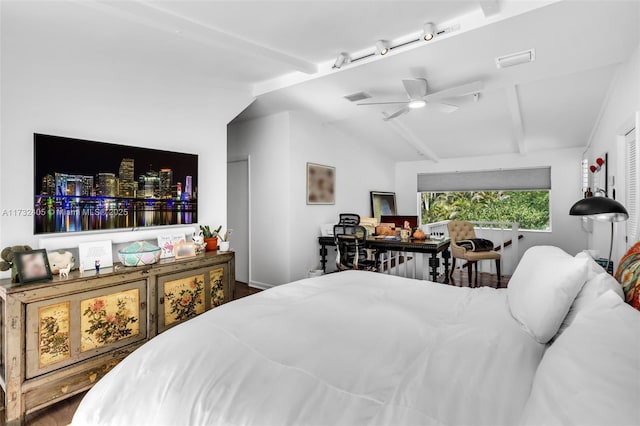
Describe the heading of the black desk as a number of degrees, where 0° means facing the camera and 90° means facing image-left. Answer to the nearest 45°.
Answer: approximately 45°

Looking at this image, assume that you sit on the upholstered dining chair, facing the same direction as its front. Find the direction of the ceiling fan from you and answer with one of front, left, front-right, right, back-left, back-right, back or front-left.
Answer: front-right

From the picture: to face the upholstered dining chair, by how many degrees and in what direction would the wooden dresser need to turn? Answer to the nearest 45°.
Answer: approximately 45° to its left

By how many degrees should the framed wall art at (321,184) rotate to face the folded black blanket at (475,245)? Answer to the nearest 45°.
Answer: approximately 45° to its left

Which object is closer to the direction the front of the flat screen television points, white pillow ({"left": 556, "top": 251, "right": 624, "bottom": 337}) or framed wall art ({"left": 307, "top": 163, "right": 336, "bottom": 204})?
the white pillow

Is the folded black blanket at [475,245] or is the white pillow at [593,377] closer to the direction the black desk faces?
the white pillow

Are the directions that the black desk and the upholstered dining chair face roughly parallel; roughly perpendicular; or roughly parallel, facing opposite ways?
roughly perpendicular

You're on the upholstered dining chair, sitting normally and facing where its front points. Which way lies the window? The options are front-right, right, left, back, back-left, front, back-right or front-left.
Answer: back-left

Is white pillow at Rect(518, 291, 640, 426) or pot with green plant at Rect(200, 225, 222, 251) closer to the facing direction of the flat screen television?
the white pillow

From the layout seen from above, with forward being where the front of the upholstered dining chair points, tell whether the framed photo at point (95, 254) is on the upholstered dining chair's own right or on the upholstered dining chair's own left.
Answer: on the upholstered dining chair's own right

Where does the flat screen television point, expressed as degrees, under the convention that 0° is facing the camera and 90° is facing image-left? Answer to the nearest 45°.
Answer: approximately 315°
